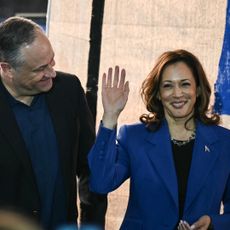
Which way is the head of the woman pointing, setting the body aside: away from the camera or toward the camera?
toward the camera

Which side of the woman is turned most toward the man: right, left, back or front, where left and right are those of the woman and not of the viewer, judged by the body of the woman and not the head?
right

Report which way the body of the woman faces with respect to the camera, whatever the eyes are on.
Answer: toward the camera
